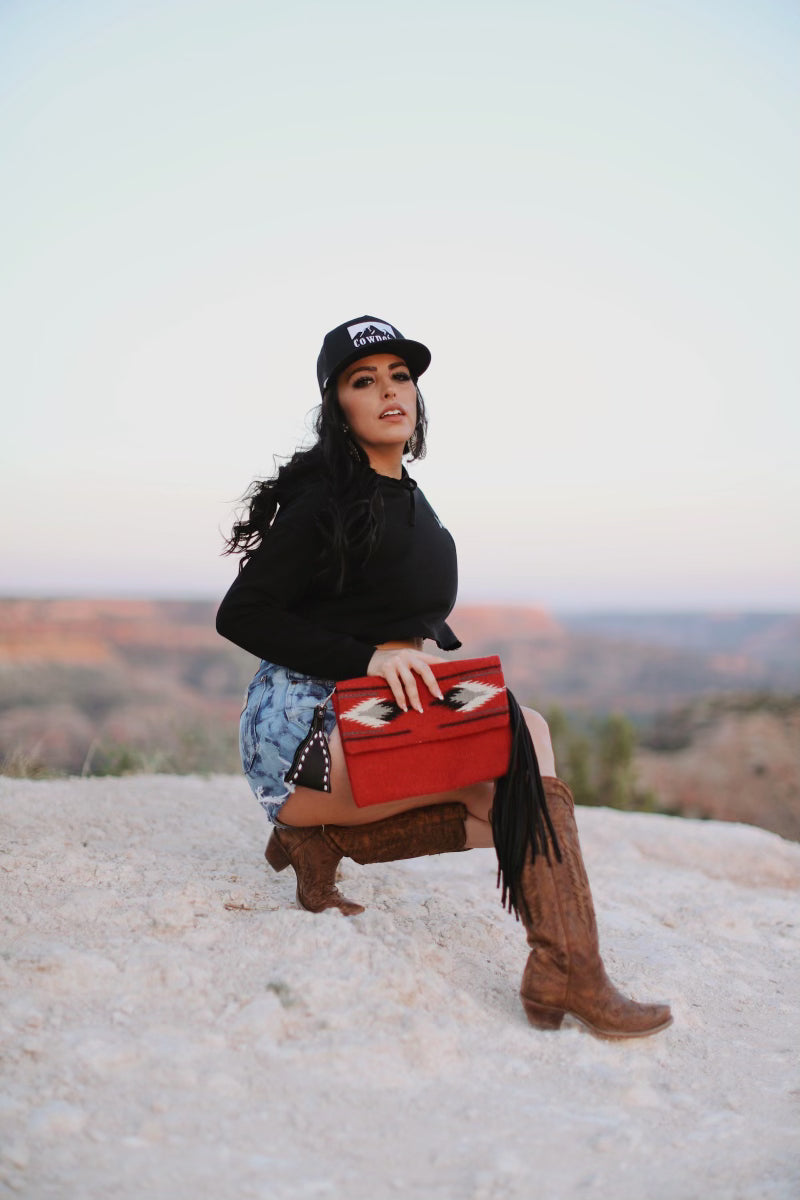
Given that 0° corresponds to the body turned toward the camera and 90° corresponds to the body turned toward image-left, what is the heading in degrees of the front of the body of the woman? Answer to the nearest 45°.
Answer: approximately 270°
